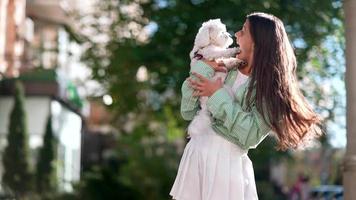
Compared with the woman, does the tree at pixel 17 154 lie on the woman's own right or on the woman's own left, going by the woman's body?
on the woman's own right

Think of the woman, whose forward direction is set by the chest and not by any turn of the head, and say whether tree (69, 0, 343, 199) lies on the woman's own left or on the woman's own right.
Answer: on the woman's own right

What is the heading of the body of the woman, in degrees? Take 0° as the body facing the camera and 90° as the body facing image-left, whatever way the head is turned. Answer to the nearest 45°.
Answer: approximately 90°

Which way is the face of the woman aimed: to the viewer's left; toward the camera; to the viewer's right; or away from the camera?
to the viewer's left
